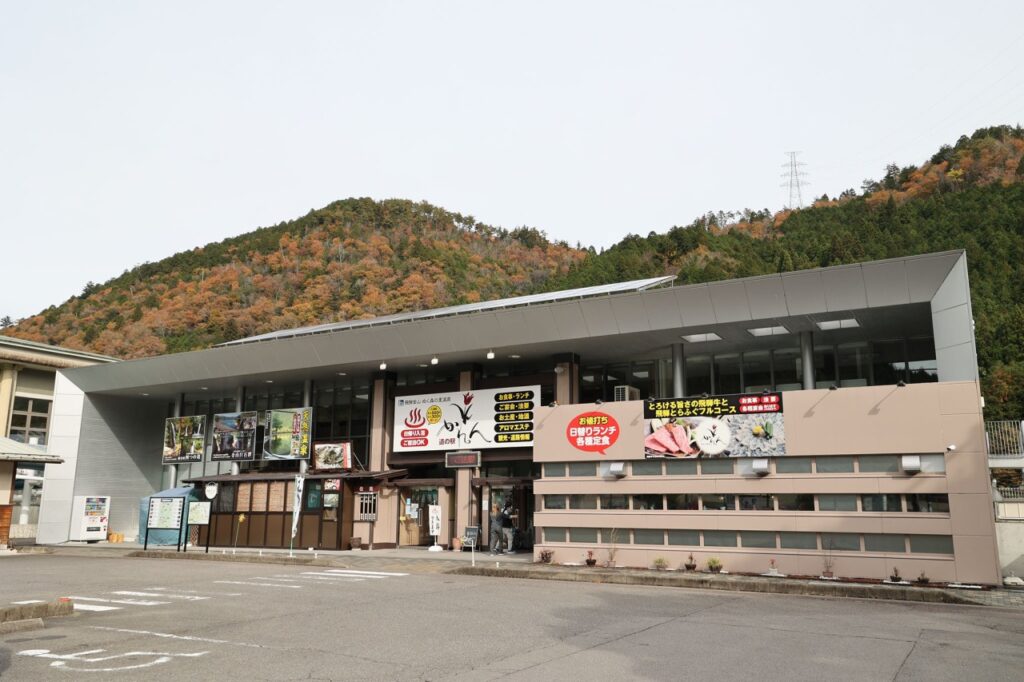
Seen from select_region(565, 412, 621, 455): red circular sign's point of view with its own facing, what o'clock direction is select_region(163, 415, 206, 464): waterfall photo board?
The waterfall photo board is roughly at 4 o'clock from the red circular sign.

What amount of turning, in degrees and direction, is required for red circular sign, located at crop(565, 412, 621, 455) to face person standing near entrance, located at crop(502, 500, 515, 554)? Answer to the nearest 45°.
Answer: approximately 135° to its right

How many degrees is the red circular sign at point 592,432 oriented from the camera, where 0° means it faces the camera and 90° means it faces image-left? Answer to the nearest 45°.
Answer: approximately 0°

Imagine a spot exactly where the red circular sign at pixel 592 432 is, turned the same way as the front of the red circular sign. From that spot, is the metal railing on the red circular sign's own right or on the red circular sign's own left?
on the red circular sign's own left

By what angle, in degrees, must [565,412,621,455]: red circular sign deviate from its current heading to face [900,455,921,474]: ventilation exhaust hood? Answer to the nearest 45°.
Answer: approximately 45° to its left

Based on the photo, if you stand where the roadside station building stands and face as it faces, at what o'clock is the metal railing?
The metal railing is roughly at 8 o'clock from the roadside station building.

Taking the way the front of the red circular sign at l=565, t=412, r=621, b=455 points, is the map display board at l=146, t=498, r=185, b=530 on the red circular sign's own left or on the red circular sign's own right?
on the red circular sign's own right
